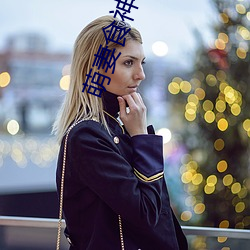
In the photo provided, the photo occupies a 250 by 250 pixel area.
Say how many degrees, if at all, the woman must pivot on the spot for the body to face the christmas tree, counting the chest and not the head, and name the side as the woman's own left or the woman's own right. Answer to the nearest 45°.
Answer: approximately 90° to the woman's own left

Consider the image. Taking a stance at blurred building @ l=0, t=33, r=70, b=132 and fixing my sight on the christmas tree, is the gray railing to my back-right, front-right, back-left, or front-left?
front-right

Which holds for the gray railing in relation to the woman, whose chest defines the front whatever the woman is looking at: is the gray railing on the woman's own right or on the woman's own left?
on the woman's own left
